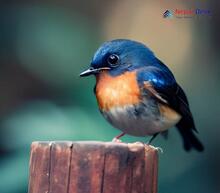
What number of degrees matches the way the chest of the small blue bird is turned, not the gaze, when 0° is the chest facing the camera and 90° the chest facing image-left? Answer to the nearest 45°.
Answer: approximately 45°
